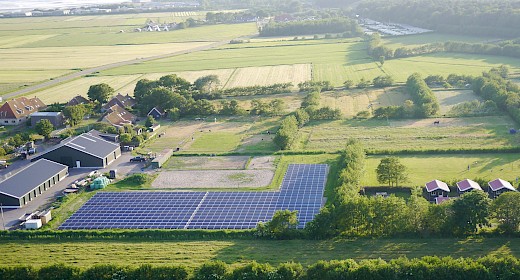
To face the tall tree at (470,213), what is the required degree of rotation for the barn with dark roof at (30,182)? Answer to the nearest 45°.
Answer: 0° — it already faces it

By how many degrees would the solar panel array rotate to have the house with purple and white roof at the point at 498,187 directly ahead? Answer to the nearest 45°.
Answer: approximately 90° to its left

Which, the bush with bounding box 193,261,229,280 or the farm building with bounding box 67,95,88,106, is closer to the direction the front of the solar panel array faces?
the bush

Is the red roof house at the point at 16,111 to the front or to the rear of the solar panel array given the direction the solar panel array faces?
to the rear

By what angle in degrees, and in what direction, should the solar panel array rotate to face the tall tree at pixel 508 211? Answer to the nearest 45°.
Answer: approximately 45° to its left

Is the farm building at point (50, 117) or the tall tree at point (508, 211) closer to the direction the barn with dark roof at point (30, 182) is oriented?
the tall tree

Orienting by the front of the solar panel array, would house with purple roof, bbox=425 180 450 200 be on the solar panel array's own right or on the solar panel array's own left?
on the solar panel array's own left

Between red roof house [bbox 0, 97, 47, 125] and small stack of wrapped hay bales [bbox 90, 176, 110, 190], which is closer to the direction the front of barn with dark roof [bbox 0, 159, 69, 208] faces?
the small stack of wrapped hay bales

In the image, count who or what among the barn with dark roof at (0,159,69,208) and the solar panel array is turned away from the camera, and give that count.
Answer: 0

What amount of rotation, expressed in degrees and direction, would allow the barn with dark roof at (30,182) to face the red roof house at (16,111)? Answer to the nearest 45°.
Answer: approximately 135° to its left

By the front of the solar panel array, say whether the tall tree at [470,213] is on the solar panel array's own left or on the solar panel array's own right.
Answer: on the solar panel array's own left

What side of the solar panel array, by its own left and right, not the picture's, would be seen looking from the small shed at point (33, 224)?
right
